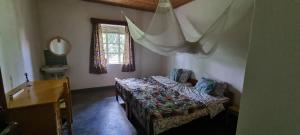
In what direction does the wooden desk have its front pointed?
to the viewer's right

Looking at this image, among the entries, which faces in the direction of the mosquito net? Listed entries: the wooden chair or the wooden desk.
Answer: the wooden desk

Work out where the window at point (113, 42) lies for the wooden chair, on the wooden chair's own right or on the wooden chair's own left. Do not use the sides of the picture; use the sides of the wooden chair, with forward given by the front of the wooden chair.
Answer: on the wooden chair's own right

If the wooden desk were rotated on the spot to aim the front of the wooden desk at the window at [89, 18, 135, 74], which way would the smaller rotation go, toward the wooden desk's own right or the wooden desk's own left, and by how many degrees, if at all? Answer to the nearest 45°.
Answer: approximately 45° to the wooden desk's own left

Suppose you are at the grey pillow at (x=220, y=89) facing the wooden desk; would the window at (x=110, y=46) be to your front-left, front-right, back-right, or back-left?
front-right

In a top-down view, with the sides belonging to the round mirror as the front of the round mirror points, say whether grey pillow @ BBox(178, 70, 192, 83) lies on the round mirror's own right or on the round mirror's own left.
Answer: on the round mirror's own left

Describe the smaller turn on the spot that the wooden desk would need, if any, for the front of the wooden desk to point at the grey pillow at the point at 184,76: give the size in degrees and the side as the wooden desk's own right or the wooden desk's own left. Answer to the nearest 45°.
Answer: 0° — it already faces it

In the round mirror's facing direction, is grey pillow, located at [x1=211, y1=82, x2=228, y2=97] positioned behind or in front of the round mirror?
in front

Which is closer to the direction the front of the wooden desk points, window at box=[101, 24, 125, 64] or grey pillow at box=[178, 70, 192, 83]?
the grey pillow

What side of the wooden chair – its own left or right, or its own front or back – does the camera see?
left
